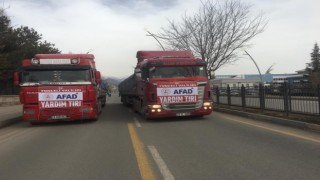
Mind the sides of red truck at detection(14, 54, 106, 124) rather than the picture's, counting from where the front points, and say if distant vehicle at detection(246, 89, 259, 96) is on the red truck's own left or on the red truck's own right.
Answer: on the red truck's own left

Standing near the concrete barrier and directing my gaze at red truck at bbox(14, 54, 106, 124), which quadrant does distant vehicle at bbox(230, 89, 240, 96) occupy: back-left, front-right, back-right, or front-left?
front-left

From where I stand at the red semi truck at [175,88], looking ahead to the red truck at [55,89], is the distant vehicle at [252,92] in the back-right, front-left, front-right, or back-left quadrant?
back-right

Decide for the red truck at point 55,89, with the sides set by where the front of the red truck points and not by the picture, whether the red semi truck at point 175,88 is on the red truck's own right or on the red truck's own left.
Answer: on the red truck's own left

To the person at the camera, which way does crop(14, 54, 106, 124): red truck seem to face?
facing the viewer

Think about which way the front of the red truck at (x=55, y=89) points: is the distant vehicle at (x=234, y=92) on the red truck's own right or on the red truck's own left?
on the red truck's own left
